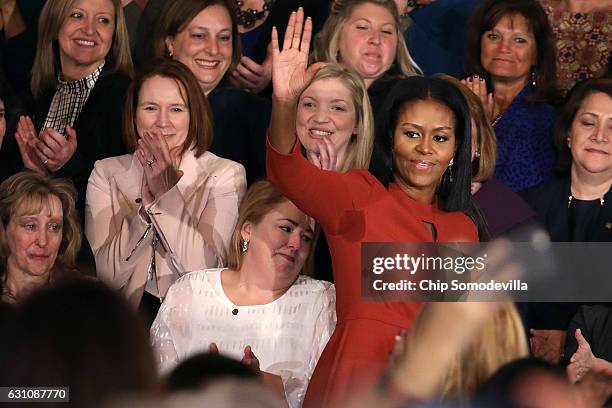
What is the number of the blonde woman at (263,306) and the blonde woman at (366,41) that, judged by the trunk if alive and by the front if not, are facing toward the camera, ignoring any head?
2

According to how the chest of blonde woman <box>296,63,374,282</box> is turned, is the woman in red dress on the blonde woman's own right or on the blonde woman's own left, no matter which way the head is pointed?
on the blonde woman's own left

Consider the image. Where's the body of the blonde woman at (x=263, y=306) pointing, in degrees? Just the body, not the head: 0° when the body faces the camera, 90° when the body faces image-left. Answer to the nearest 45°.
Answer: approximately 0°

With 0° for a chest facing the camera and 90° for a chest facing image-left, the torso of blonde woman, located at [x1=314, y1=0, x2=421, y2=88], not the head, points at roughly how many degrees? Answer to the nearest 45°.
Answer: approximately 0°

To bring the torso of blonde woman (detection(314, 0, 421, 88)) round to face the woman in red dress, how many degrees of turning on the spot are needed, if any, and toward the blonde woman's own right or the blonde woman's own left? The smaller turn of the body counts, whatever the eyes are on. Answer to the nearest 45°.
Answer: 0° — they already face them

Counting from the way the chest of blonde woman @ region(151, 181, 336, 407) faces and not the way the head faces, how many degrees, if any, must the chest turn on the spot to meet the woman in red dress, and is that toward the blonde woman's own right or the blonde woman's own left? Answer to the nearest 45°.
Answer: approximately 45° to the blonde woman's own left

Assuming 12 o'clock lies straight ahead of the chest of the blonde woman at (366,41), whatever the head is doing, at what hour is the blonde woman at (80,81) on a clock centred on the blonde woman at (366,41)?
the blonde woman at (80,81) is roughly at 3 o'clock from the blonde woman at (366,41).

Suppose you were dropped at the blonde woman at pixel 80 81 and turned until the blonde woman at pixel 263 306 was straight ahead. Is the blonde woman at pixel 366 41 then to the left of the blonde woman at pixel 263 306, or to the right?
left

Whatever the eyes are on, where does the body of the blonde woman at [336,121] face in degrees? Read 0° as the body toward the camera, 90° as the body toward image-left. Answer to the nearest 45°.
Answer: approximately 45°
